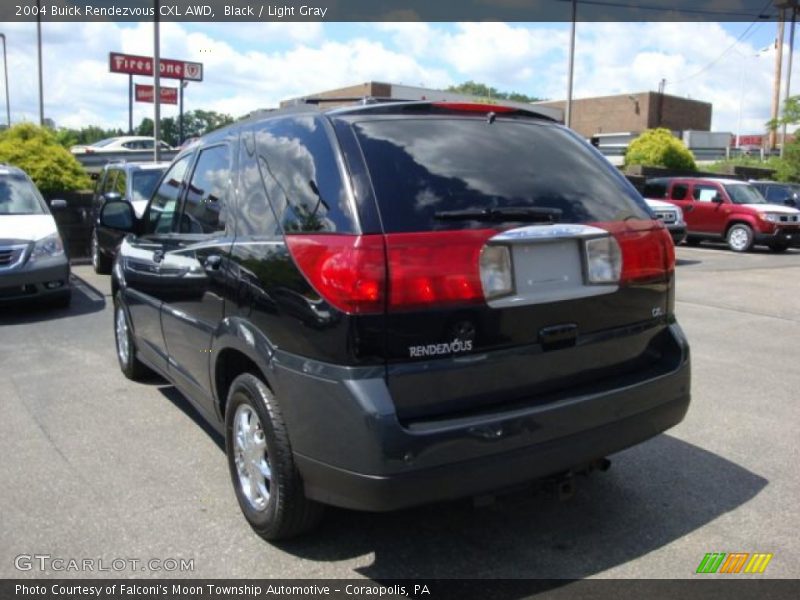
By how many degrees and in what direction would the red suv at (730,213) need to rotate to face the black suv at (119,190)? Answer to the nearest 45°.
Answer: approximately 90° to its right

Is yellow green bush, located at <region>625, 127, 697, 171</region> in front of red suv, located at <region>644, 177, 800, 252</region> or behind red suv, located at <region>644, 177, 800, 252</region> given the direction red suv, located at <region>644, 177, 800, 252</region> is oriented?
behind

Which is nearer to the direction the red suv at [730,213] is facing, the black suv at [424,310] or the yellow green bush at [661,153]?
the black suv

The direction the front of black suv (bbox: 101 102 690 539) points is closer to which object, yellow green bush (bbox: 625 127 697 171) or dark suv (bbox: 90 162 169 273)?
the dark suv

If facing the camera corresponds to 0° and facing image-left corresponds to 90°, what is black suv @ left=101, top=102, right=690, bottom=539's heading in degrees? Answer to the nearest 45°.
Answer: approximately 135°

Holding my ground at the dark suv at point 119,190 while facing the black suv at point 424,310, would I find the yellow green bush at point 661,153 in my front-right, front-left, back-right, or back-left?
back-left

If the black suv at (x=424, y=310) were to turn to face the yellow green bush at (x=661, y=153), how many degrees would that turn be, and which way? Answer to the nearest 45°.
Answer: approximately 45° to its right

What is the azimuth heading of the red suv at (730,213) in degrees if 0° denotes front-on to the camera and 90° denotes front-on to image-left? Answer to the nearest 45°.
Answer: approximately 315°

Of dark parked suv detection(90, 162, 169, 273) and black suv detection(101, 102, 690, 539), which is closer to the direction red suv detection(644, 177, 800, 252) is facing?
the black suv
